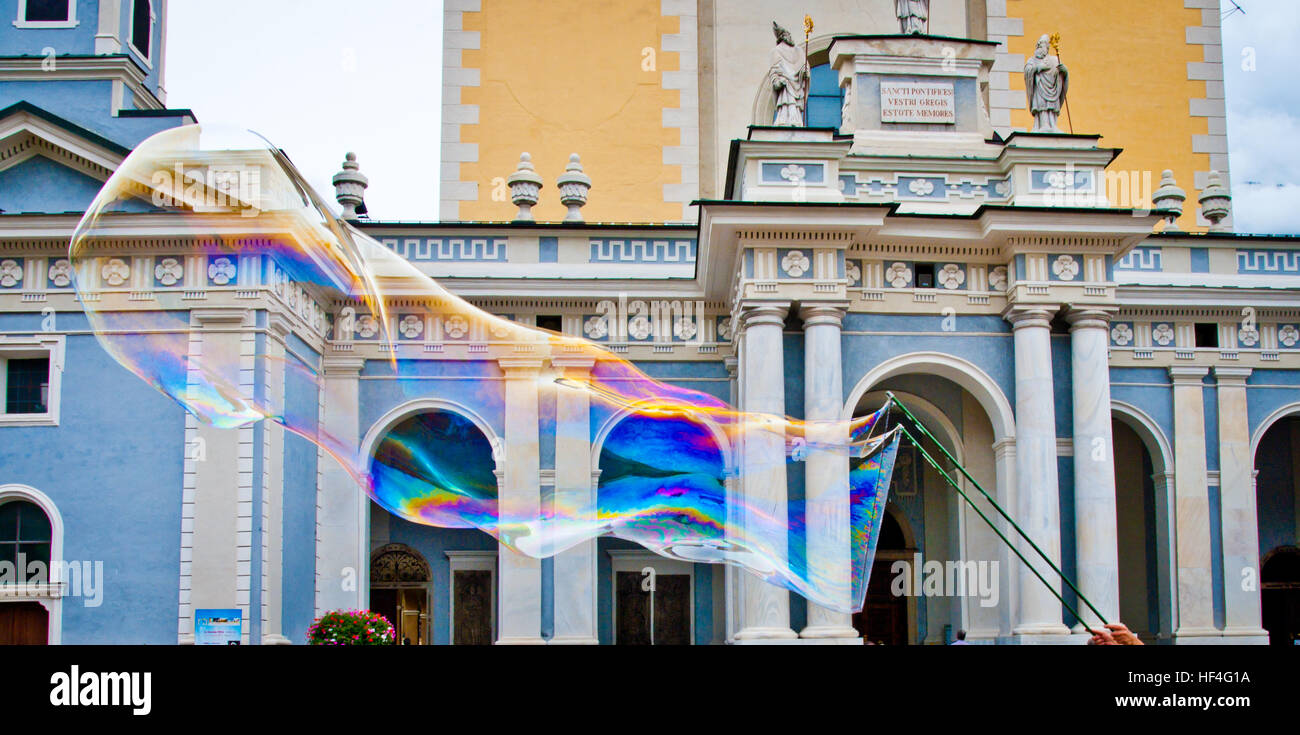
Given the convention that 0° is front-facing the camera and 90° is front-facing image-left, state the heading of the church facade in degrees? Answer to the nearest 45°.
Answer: approximately 0°
